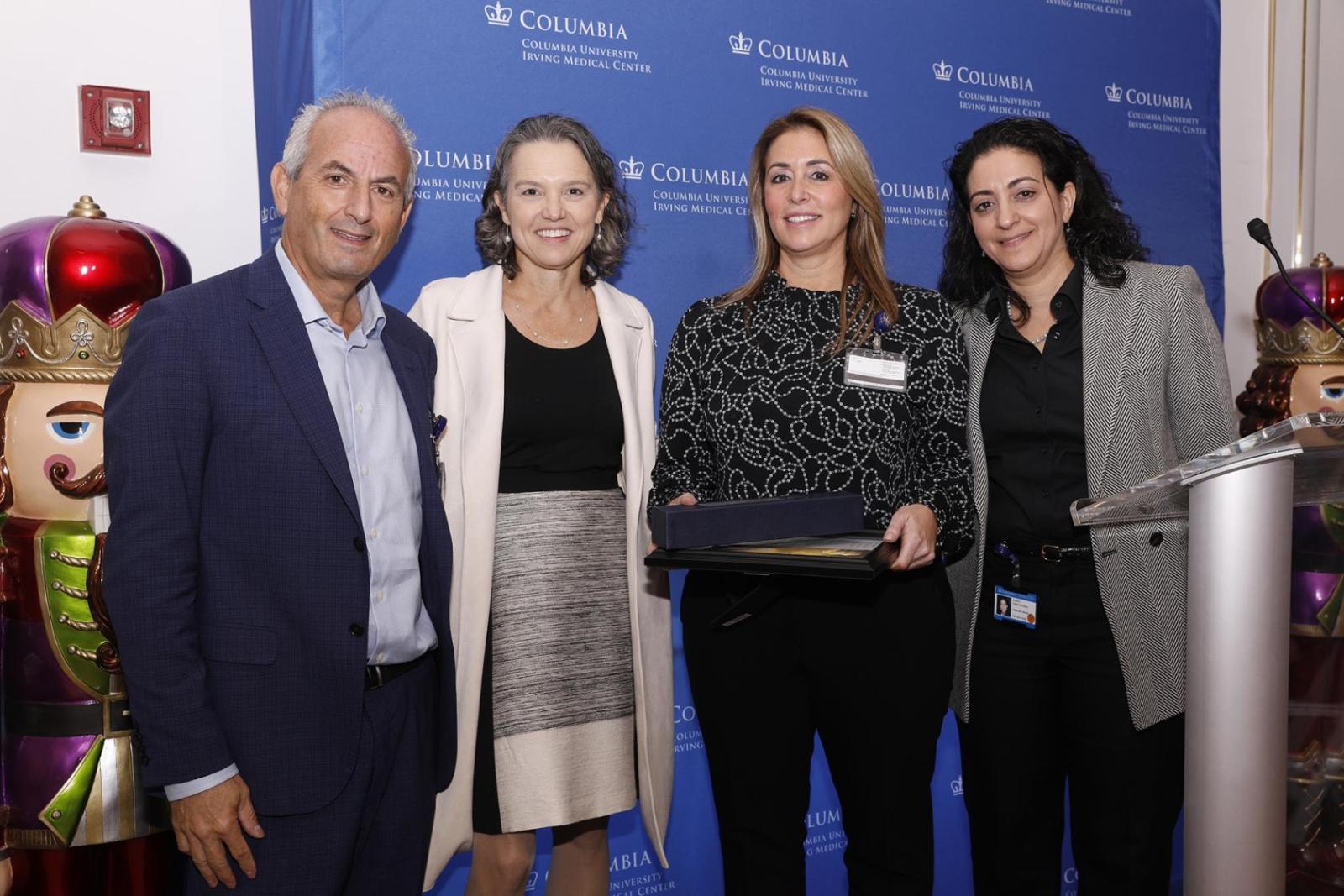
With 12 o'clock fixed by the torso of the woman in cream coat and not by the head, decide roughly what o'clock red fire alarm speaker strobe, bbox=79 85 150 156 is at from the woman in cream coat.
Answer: The red fire alarm speaker strobe is roughly at 4 o'clock from the woman in cream coat.

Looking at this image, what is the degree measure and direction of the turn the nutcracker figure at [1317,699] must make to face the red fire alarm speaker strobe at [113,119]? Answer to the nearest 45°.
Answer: approximately 135° to its right

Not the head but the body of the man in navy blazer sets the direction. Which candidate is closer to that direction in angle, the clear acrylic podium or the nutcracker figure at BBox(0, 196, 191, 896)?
the clear acrylic podium
